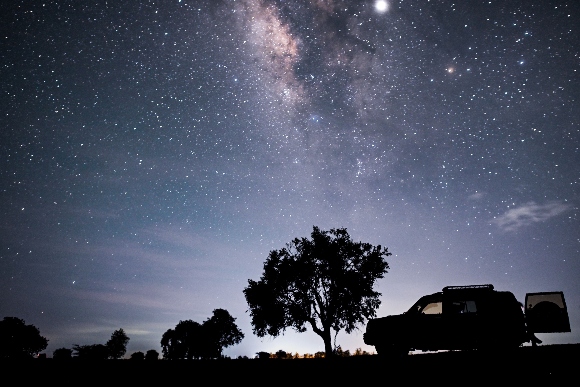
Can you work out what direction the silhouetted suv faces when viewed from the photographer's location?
facing to the left of the viewer

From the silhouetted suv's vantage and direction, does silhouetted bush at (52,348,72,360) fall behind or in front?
in front

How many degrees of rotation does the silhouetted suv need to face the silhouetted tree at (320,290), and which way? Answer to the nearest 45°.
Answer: approximately 45° to its right
